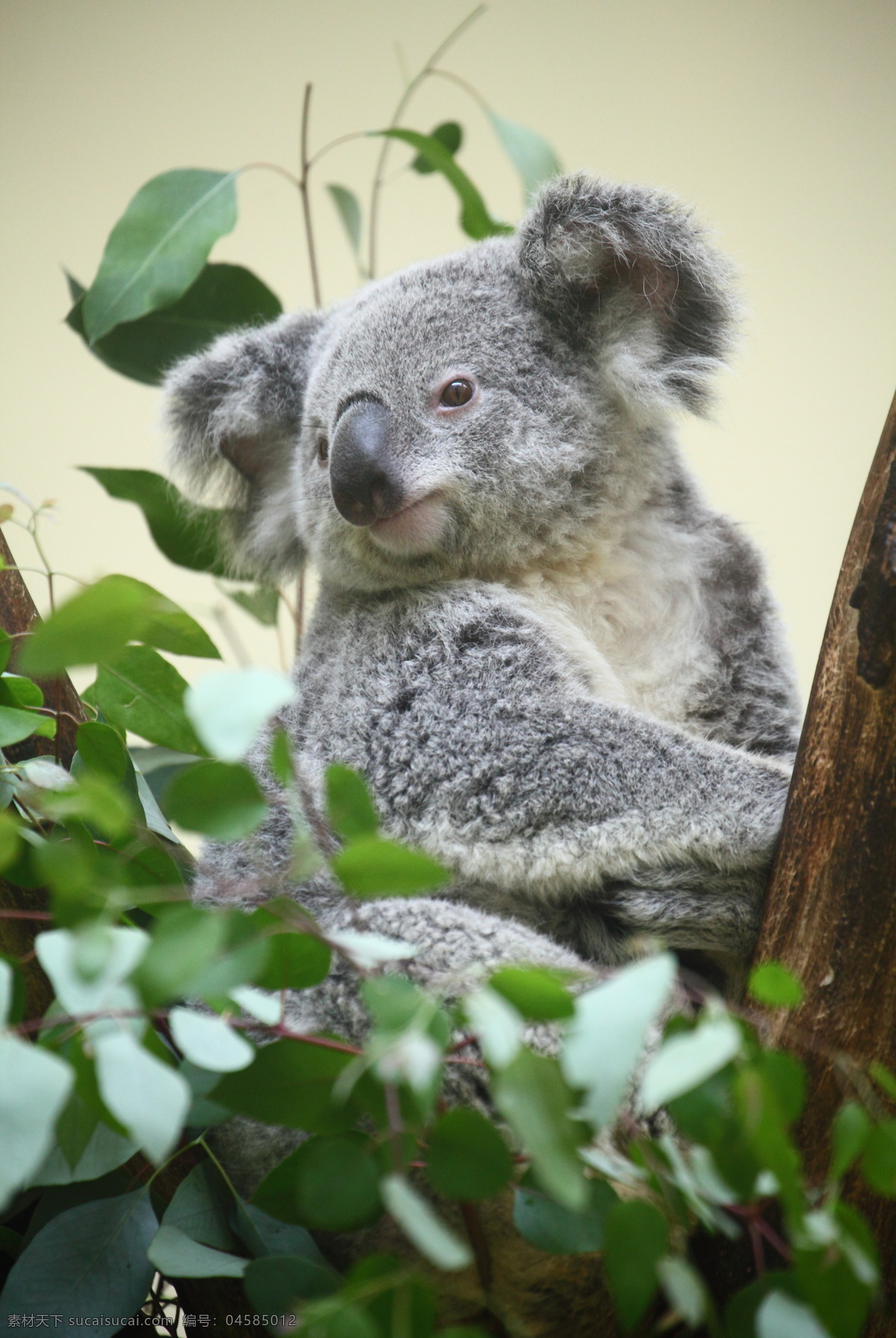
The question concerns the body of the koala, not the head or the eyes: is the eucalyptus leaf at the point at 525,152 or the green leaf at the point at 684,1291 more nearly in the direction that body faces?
the green leaf

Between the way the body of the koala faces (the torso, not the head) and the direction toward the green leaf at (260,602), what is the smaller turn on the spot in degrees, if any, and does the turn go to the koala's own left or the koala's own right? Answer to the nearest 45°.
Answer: approximately 90° to the koala's own right
